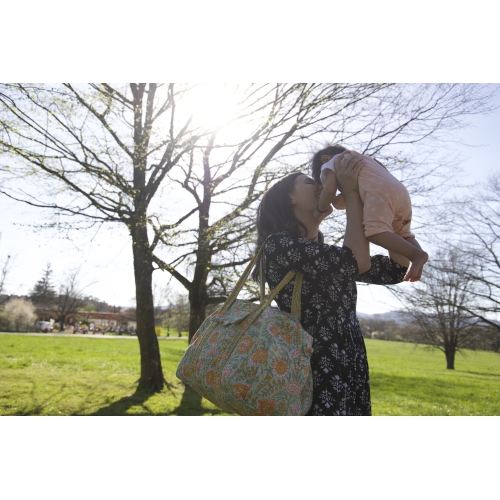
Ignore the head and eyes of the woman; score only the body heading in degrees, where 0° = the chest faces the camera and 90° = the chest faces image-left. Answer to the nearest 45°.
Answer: approximately 270°

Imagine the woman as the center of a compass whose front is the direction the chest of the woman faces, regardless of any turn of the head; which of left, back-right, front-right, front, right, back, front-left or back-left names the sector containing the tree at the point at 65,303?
back-left

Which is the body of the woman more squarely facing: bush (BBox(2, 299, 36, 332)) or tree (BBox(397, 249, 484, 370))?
the tree

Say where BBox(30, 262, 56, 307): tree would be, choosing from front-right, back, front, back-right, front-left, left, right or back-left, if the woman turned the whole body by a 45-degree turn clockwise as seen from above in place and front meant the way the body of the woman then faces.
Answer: back

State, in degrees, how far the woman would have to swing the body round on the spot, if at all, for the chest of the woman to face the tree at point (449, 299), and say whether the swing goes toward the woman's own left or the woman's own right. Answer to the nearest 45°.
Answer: approximately 90° to the woman's own left

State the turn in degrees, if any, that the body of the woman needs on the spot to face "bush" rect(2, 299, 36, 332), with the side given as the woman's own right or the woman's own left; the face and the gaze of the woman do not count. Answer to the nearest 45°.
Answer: approximately 135° to the woman's own left

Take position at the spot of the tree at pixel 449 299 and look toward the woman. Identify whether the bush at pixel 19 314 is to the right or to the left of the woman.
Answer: right
